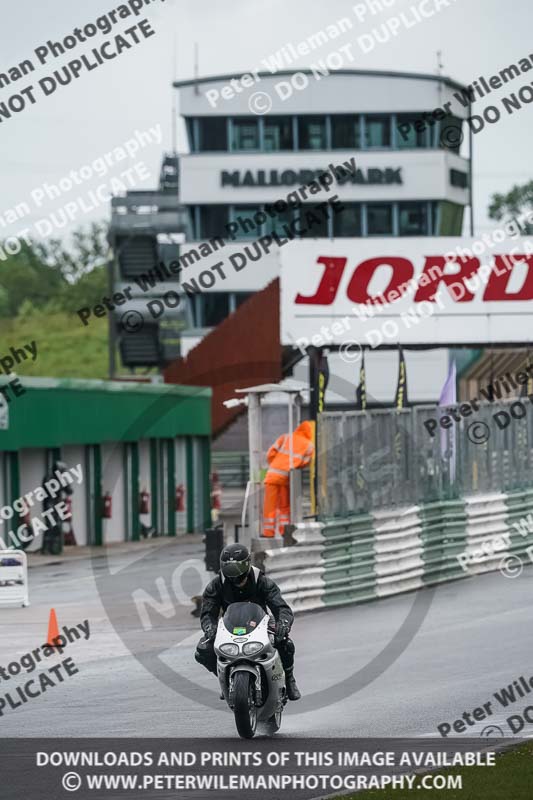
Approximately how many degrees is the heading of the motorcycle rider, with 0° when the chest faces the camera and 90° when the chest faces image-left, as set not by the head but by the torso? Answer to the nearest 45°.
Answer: approximately 0°

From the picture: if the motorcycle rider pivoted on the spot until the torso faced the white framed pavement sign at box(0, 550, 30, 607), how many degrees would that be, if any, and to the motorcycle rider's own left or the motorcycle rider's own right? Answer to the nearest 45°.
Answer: approximately 180°

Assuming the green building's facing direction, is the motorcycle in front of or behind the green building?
in front

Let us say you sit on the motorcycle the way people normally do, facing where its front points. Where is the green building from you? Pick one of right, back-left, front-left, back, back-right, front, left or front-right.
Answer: back

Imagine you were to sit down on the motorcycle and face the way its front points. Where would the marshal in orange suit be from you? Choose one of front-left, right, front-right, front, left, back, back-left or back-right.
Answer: back

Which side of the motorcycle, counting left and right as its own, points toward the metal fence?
back

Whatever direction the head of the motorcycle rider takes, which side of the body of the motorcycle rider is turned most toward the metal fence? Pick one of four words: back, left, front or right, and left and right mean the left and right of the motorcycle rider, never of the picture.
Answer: back

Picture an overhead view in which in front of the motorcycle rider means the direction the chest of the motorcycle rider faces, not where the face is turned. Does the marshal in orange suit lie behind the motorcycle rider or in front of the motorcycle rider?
behind

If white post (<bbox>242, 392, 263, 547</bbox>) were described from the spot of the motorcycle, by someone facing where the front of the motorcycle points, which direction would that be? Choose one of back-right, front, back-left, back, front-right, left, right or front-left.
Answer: back

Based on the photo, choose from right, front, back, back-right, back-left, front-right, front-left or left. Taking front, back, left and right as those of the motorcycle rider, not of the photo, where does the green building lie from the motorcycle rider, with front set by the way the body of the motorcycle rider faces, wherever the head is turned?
back

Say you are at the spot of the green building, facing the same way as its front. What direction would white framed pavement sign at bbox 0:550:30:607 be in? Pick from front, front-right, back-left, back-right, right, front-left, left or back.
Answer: front-right

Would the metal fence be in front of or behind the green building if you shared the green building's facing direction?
in front

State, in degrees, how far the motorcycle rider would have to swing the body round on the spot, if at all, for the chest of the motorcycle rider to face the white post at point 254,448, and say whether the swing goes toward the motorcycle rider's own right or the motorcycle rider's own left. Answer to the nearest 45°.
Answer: approximately 180°
